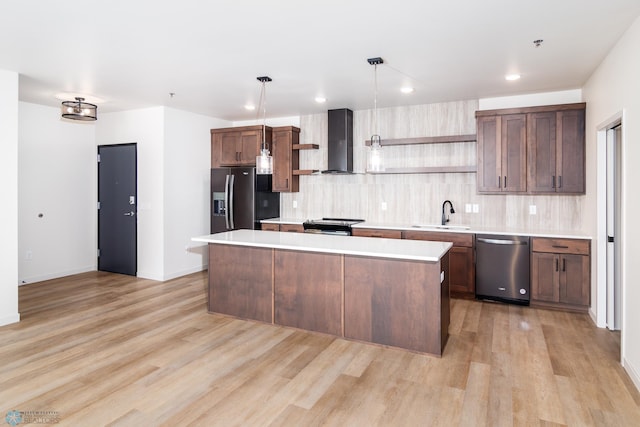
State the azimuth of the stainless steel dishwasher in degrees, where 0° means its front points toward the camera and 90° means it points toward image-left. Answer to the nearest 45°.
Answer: approximately 0°

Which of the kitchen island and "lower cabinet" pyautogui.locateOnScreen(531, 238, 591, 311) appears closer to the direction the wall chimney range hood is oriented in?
the kitchen island

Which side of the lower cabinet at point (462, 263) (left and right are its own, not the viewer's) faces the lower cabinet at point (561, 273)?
left

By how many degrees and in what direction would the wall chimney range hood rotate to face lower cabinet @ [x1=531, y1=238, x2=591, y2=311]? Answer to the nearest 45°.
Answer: approximately 90° to its left

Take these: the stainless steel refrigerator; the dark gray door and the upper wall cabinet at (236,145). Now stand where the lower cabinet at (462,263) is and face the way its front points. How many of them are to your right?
3

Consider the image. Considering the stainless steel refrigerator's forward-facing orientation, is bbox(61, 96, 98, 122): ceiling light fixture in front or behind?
in front

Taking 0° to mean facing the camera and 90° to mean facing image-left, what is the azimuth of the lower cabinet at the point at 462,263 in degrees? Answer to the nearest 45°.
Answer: approximately 0°

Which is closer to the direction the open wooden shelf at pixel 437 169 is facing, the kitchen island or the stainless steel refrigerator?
the kitchen island

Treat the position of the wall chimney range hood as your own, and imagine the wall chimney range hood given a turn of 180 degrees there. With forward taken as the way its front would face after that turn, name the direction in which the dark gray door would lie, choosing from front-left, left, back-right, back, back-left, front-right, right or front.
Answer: back-left

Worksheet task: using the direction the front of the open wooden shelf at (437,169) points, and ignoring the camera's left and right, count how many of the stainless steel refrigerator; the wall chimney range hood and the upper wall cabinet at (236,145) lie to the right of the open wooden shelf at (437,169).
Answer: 3

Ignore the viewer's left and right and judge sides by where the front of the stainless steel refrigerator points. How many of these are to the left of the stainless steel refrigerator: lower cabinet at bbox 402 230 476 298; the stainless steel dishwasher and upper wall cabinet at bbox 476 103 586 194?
3

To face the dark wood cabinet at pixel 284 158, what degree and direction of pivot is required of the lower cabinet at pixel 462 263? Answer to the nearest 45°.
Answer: approximately 90° to its right
